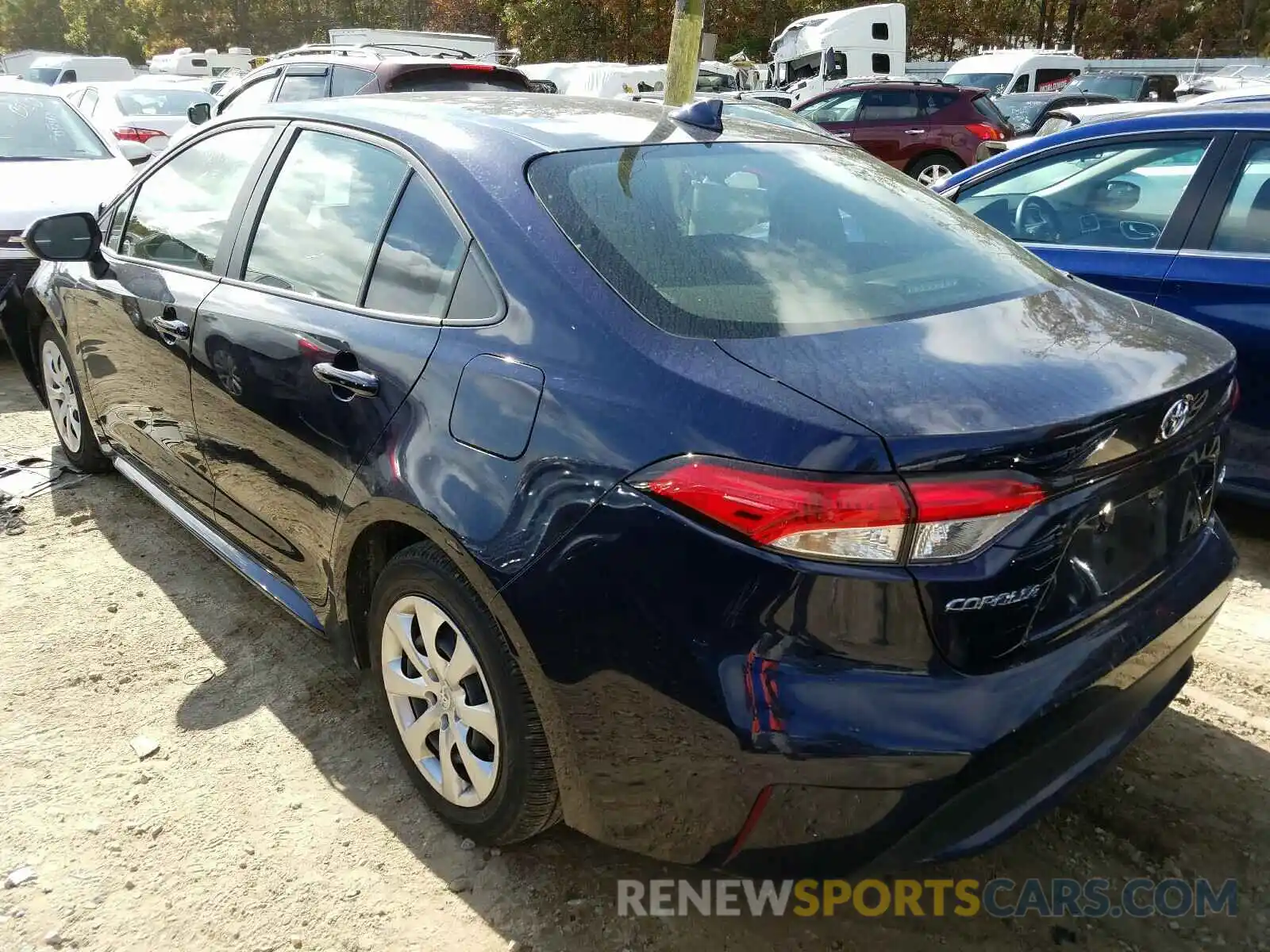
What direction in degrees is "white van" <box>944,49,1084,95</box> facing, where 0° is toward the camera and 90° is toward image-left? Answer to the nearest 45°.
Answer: approximately 45°

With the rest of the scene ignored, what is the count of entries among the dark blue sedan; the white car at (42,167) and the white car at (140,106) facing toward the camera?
1

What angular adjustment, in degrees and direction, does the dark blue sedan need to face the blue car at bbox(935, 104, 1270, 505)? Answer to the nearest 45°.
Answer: approximately 90° to its right

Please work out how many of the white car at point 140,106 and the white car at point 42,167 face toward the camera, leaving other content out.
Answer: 1

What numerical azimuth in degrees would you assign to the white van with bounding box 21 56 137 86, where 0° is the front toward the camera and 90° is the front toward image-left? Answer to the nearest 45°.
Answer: approximately 45°

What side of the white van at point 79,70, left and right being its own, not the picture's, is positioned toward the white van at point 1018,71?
left

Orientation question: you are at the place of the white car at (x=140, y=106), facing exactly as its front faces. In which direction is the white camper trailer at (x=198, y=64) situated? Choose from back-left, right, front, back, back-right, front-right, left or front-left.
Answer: front-right

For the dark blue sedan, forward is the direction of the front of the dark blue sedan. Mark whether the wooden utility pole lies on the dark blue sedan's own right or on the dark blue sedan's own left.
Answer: on the dark blue sedan's own right

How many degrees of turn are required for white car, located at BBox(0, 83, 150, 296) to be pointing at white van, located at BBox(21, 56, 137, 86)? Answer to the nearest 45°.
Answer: approximately 180°

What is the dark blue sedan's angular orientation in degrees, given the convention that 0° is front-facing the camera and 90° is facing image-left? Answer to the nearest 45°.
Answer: approximately 135°

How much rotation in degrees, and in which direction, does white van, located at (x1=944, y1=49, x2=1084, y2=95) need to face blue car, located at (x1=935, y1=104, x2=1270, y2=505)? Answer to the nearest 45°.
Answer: approximately 45° to its left

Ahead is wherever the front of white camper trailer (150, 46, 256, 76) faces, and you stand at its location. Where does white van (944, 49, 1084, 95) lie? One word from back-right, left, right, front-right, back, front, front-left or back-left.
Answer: left

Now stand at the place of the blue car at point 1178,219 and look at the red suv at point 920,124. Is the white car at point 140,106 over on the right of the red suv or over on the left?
left
